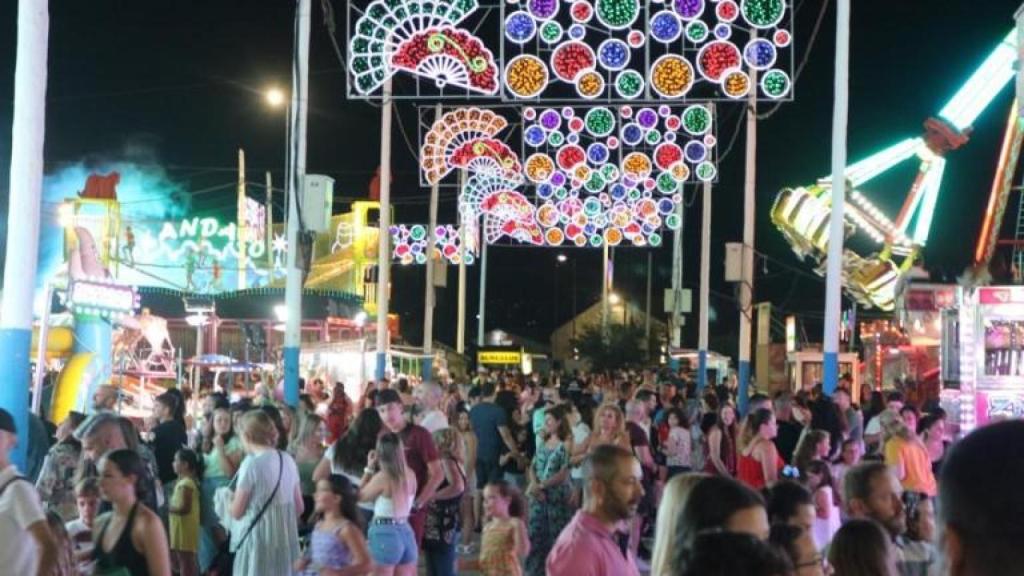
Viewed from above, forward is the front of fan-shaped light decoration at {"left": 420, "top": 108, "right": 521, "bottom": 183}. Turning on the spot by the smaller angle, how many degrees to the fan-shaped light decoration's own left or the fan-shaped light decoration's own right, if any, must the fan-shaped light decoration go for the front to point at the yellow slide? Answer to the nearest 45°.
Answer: approximately 45° to the fan-shaped light decoration's own right

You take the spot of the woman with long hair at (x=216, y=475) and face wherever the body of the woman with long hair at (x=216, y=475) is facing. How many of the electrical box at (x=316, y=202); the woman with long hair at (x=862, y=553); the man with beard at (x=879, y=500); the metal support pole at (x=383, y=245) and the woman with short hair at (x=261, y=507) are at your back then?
2

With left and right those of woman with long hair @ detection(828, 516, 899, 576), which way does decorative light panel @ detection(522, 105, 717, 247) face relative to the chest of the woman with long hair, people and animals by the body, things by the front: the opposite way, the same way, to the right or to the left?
the opposite way

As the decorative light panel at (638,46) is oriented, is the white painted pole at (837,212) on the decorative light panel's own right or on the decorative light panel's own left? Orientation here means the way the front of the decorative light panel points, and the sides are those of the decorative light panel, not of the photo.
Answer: on the decorative light panel's own left

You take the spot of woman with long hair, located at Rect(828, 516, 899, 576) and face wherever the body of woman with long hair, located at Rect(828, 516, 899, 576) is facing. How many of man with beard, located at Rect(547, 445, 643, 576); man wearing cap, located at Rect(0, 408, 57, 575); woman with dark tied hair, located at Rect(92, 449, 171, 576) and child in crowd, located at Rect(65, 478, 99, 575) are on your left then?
4

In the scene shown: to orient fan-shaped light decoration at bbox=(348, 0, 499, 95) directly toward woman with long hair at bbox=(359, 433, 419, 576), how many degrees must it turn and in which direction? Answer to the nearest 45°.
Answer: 0° — it already faces them

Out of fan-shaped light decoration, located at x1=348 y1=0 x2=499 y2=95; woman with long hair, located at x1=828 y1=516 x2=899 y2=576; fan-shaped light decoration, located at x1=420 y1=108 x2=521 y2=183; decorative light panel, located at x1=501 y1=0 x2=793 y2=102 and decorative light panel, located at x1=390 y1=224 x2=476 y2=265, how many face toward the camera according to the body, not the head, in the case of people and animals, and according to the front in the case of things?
4

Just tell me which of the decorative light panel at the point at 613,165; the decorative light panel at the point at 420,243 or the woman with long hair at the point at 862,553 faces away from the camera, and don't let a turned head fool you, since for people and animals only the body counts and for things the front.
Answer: the woman with long hair

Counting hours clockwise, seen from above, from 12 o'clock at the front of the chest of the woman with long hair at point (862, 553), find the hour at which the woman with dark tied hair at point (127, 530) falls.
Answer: the woman with dark tied hair at point (127, 530) is roughly at 9 o'clock from the woman with long hair at point (862, 553).

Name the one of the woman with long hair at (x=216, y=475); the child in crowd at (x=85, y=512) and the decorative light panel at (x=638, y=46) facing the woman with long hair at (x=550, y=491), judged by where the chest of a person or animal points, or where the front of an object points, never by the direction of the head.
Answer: the decorative light panel

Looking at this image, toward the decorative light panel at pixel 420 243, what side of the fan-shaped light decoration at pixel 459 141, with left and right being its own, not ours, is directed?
back

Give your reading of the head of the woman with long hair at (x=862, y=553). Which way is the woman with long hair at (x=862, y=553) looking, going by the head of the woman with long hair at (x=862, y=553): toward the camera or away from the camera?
away from the camera
